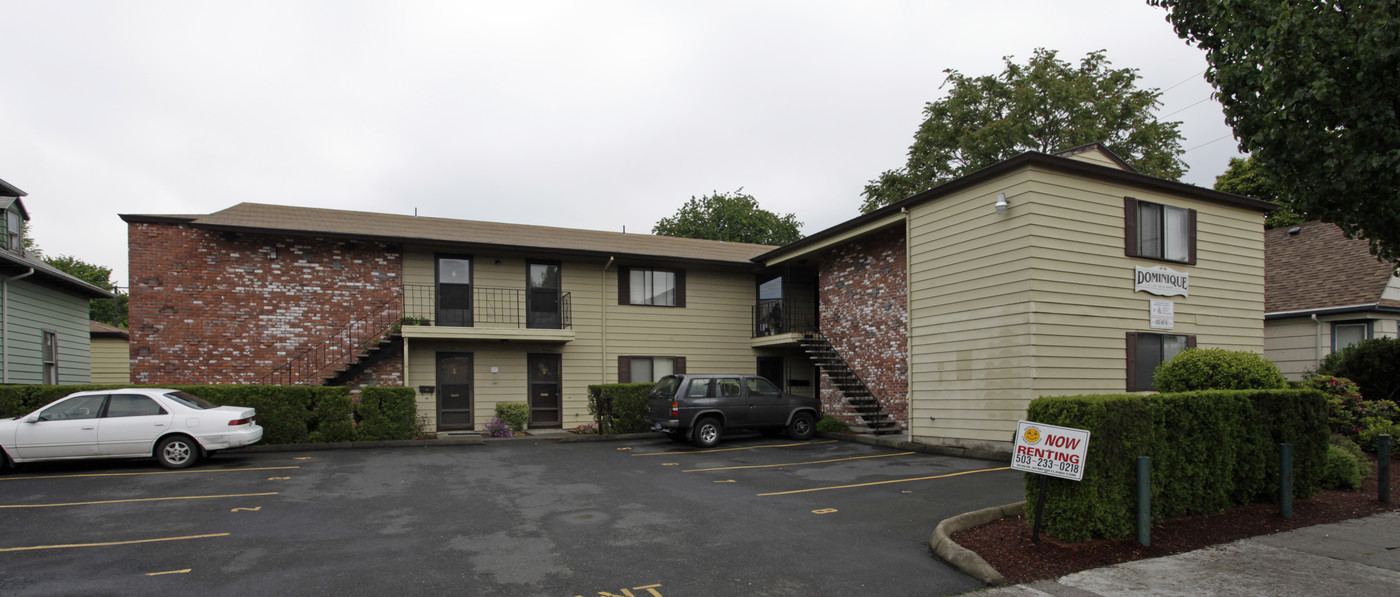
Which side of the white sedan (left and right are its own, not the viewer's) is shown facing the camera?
left

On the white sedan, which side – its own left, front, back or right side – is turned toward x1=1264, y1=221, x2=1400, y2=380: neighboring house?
back
